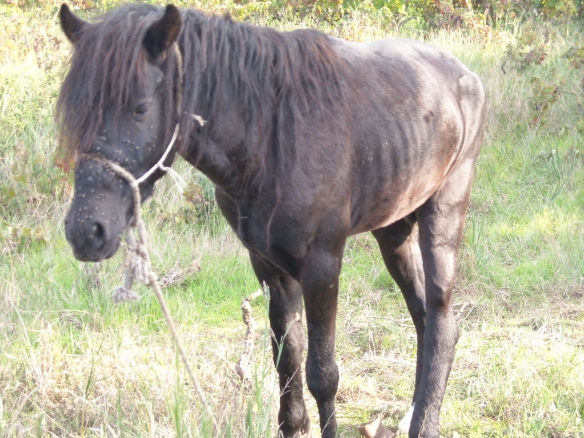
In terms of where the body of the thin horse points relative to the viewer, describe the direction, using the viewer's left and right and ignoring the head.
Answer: facing the viewer and to the left of the viewer
